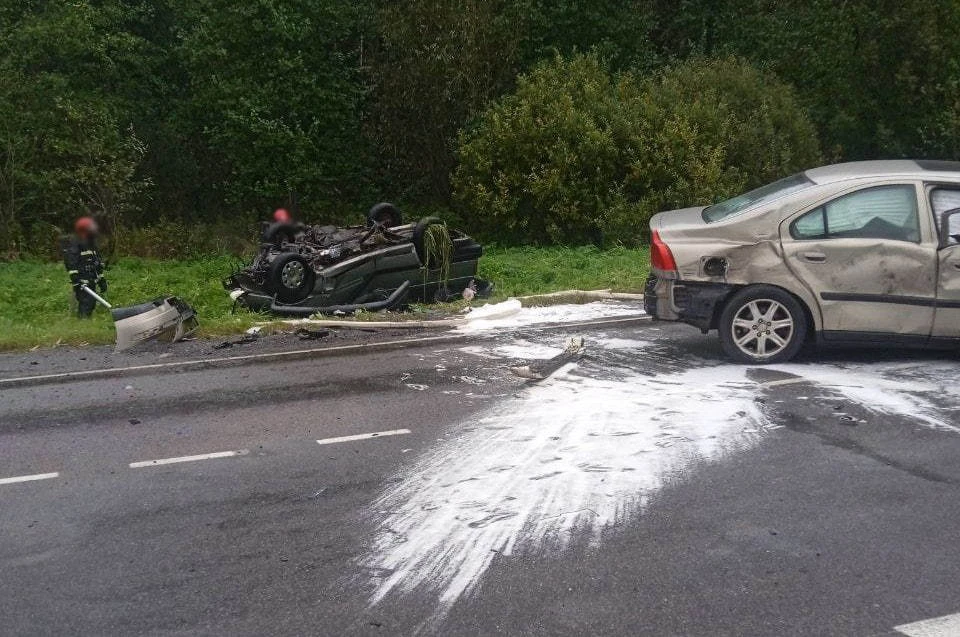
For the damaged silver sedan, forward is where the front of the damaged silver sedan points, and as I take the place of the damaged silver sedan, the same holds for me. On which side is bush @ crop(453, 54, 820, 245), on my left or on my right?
on my left

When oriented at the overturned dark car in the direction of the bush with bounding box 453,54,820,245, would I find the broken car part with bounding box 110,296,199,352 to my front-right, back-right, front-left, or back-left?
back-left

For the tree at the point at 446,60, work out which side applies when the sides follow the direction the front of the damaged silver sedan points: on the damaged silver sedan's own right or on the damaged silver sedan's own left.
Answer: on the damaged silver sedan's own left

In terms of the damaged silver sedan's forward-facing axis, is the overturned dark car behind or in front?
behind

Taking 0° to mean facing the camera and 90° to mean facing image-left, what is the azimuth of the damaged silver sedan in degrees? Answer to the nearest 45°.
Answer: approximately 270°

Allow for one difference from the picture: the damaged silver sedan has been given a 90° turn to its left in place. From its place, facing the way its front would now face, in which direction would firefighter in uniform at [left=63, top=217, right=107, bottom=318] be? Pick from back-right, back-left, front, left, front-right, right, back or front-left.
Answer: left

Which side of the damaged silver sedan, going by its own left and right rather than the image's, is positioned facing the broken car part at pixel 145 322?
back
